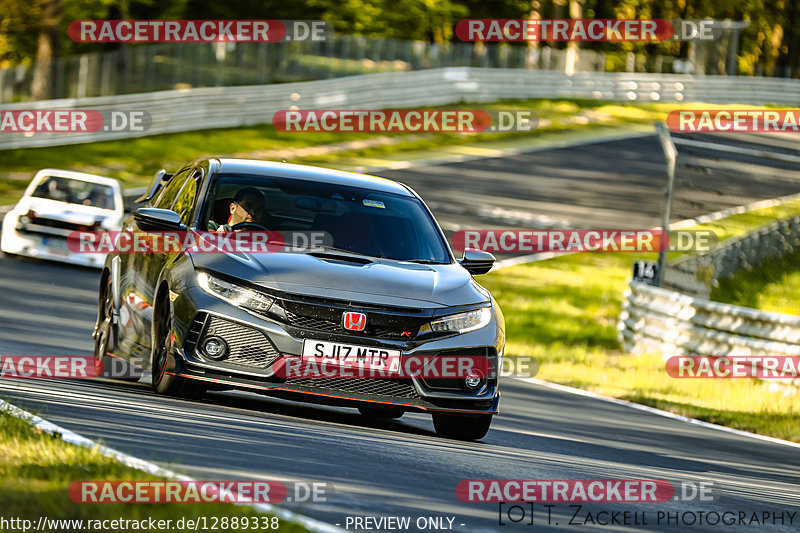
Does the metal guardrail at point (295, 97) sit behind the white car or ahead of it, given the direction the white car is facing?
behind

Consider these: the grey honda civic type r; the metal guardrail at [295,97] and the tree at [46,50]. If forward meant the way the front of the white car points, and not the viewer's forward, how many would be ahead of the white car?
1

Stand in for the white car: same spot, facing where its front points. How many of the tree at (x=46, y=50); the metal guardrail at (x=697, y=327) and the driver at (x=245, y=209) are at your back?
1

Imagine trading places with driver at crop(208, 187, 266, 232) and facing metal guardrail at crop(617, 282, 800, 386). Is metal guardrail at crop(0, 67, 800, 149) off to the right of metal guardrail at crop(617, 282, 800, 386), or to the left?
left

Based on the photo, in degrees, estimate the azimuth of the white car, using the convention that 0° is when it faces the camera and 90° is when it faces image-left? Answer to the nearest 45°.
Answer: approximately 0°

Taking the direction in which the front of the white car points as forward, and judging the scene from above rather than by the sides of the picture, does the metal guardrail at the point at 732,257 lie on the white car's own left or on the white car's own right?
on the white car's own left

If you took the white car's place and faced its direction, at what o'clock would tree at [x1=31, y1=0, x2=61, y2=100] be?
The tree is roughly at 6 o'clock from the white car.

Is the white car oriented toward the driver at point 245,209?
yes

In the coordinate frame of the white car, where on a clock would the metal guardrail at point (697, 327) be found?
The metal guardrail is roughly at 10 o'clock from the white car.

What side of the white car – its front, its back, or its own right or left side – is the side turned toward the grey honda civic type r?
front

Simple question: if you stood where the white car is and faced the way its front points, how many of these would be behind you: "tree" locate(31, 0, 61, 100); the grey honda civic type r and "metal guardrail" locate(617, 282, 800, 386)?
1

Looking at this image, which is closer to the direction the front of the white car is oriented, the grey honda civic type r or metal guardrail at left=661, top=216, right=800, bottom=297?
the grey honda civic type r
